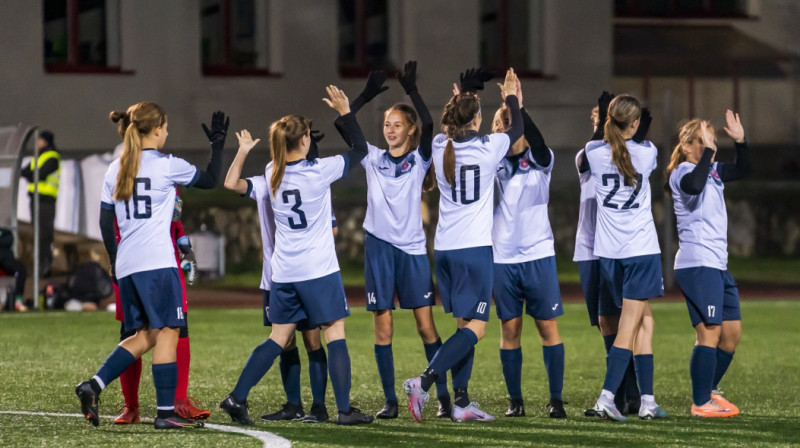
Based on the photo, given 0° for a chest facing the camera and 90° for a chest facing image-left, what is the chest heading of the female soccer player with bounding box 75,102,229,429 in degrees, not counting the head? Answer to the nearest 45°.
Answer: approximately 225°

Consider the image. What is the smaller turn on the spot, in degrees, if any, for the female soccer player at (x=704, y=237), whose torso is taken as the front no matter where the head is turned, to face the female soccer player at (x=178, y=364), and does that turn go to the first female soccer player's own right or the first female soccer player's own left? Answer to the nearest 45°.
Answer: approximately 135° to the first female soccer player's own right

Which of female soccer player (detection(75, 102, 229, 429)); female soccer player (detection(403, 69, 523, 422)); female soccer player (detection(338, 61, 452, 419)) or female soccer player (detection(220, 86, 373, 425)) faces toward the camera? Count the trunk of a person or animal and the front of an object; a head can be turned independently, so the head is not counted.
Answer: female soccer player (detection(338, 61, 452, 419))

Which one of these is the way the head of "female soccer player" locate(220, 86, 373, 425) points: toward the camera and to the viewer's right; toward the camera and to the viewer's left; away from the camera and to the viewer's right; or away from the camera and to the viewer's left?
away from the camera and to the viewer's right

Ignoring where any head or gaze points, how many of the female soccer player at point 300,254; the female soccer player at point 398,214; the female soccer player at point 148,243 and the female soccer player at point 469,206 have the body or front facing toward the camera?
1

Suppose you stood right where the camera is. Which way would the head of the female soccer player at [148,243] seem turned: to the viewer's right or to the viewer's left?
to the viewer's right

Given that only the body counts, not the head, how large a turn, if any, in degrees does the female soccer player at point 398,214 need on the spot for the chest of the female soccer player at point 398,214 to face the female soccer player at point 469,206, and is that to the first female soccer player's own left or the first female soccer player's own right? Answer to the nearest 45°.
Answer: approximately 90° to the first female soccer player's own left

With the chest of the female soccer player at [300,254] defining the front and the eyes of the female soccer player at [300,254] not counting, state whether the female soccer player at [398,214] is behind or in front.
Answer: in front

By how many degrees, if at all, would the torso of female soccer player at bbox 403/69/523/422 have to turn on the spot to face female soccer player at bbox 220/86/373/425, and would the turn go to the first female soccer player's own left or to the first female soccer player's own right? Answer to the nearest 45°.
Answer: approximately 135° to the first female soccer player's own left

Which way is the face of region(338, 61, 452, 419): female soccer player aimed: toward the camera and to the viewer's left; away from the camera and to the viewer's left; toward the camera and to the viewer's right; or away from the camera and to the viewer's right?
toward the camera and to the viewer's left

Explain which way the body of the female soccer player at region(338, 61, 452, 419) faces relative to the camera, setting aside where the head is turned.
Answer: toward the camera

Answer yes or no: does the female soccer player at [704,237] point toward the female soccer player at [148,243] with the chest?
no
